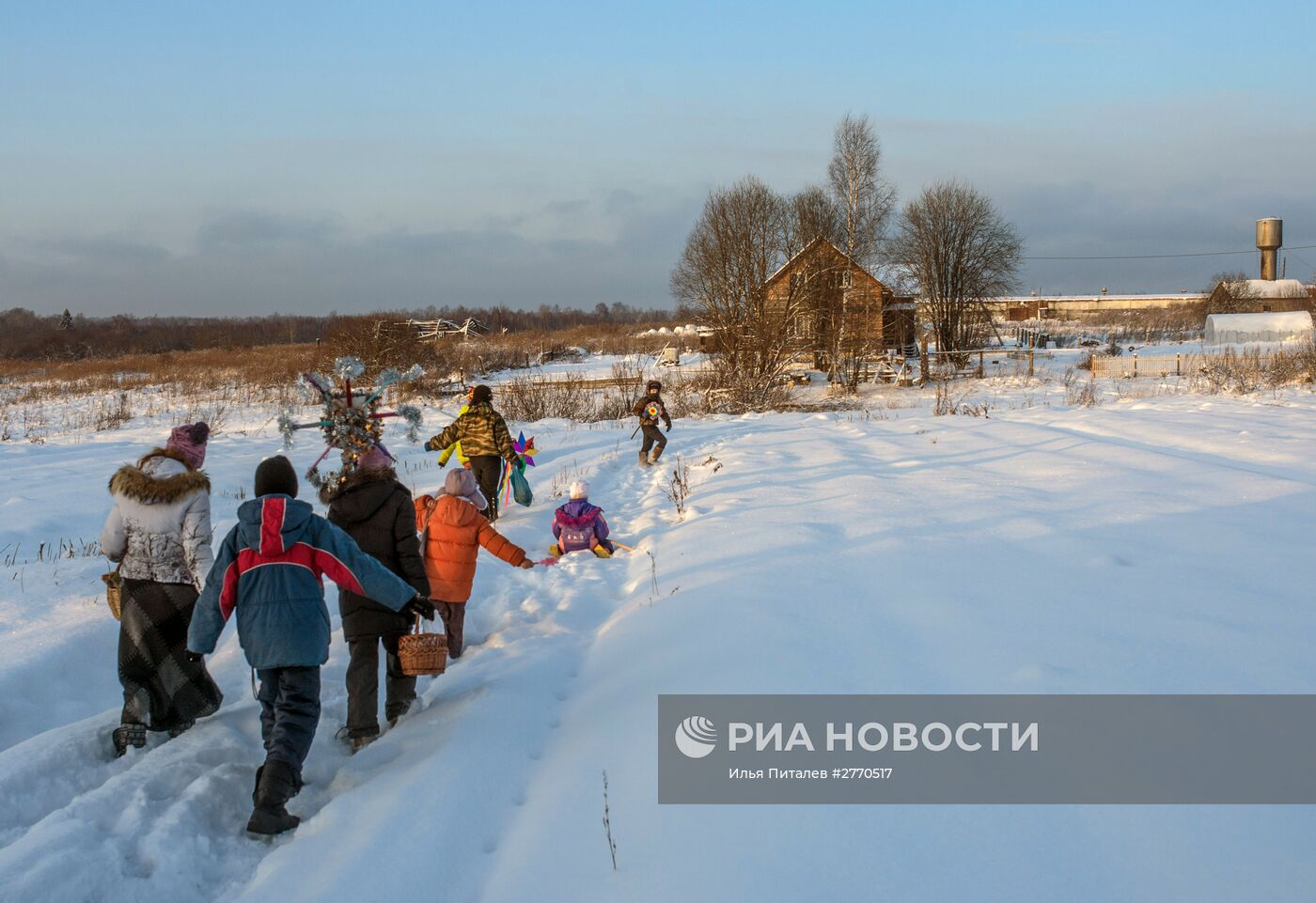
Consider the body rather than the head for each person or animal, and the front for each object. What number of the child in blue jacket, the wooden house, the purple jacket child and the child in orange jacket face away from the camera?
3

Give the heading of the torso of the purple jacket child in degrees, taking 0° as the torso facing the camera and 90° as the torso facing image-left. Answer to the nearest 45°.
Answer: approximately 180°

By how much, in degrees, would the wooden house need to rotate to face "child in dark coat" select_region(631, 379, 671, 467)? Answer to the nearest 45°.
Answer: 0° — it already faces them

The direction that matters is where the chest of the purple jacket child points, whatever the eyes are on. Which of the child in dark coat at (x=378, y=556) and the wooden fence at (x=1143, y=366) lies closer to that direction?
the wooden fence

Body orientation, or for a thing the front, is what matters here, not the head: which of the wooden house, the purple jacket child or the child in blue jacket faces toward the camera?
the wooden house

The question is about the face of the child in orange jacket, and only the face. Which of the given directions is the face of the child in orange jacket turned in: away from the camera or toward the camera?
away from the camera

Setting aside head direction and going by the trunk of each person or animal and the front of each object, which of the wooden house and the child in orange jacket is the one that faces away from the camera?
the child in orange jacket

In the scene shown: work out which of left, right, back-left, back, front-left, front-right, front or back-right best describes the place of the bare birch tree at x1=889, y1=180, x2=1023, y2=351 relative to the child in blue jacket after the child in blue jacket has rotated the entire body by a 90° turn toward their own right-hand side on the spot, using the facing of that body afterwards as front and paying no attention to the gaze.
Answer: front-left

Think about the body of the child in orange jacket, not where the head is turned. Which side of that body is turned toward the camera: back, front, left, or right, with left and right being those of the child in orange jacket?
back

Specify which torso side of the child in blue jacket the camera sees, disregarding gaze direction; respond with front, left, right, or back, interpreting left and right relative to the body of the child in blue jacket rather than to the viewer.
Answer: back

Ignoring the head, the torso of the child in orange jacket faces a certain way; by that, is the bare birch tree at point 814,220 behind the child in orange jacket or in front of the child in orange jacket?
in front

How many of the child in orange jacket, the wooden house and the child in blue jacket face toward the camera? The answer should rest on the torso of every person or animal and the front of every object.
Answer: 1

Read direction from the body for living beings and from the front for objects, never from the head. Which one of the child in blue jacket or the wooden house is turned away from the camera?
the child in blue jacket

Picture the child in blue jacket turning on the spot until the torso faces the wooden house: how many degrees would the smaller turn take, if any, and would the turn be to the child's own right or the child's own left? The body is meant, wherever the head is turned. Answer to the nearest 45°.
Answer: approximately 45° to the child's own right

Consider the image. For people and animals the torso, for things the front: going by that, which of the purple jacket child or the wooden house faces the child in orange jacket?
the wooden house
